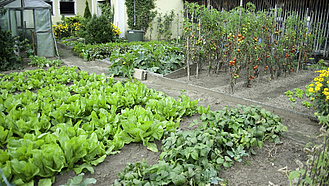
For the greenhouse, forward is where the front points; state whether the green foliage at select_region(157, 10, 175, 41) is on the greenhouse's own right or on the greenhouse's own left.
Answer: on the greenhouse's own left

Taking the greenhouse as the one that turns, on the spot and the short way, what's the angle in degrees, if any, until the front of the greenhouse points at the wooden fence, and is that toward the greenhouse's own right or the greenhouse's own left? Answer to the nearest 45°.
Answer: approximately 45° to the greenhouse's own left

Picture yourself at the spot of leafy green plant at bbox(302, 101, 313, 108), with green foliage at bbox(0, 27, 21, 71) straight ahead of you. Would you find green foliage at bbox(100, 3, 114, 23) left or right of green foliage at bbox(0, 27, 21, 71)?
right

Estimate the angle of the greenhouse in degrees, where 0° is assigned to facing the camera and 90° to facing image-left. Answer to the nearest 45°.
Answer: approximately 0°
